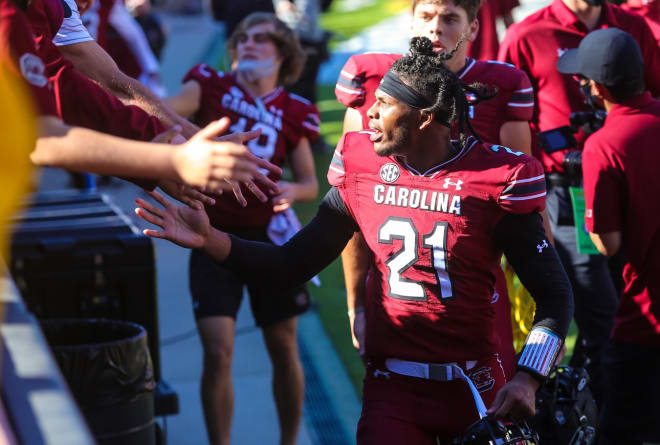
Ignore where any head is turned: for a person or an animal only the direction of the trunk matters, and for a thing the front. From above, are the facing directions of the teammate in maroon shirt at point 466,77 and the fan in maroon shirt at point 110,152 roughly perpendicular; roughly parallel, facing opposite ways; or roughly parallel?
roughly perpendicular

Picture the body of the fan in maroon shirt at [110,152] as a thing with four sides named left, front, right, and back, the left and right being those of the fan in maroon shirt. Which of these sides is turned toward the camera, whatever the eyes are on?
right

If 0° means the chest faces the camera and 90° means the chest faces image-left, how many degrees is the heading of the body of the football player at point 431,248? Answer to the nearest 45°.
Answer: approximately 45°

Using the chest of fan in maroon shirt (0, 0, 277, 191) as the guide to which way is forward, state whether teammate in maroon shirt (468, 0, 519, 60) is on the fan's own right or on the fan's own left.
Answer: on the fan's own left

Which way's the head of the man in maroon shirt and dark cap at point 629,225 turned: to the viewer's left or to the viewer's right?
to the viewer's left

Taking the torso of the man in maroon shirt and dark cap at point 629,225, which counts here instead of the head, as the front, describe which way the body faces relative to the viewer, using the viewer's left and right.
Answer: facing away from the viewer and to the left of the viewer

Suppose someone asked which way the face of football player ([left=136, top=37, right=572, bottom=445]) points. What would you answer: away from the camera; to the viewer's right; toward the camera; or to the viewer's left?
to the viewer's left
